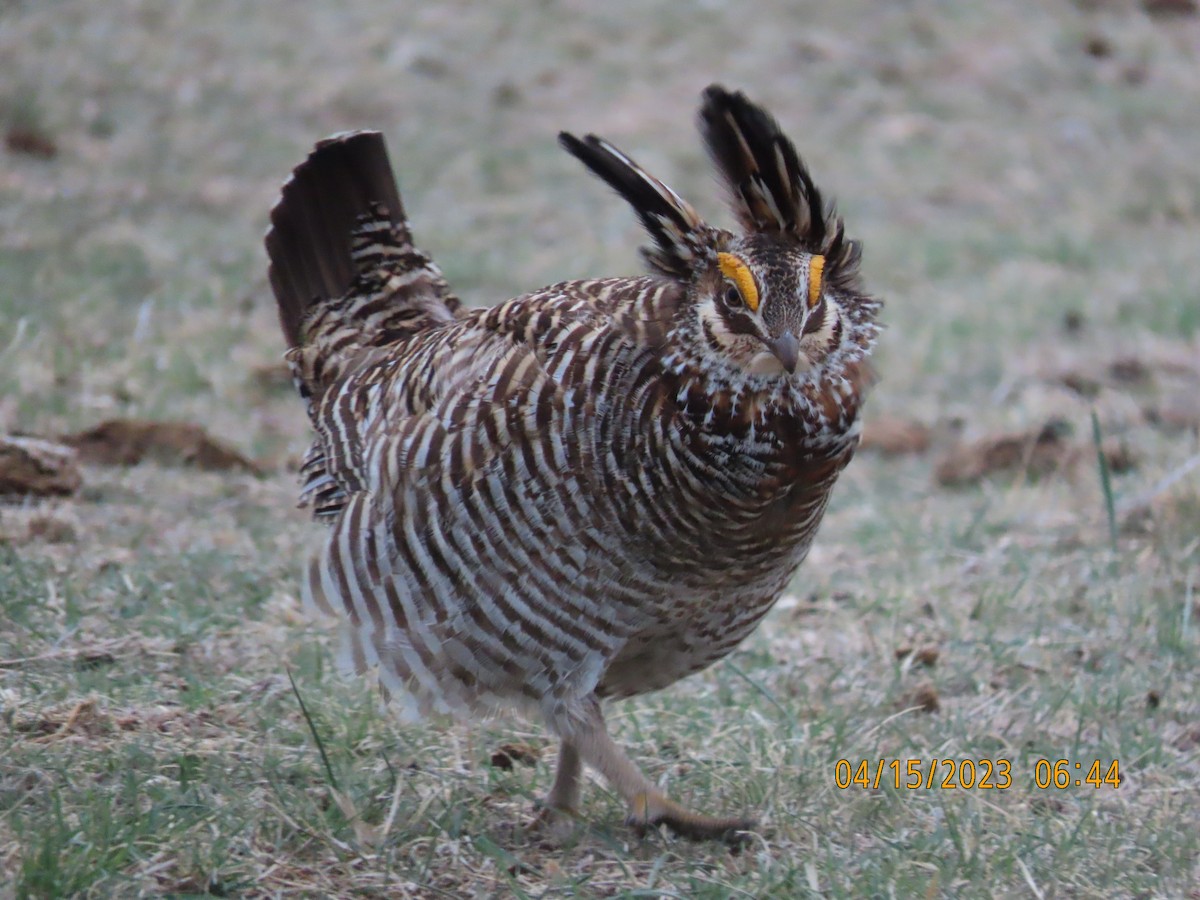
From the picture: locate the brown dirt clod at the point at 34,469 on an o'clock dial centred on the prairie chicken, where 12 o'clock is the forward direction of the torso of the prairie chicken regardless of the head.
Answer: The brown dirt clod is roughly at 6 o'clock from the prairie chicken.

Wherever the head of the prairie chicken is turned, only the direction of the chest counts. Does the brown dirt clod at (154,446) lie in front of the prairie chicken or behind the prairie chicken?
behind

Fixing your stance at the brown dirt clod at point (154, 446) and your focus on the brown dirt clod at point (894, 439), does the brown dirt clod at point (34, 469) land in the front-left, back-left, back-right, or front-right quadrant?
back-right

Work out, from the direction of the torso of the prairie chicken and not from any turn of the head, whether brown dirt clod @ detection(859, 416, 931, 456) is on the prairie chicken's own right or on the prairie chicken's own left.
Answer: on the prairie chicken's own left

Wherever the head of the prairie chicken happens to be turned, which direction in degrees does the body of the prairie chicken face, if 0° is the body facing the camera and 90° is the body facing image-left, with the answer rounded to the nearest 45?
approximately 315°
